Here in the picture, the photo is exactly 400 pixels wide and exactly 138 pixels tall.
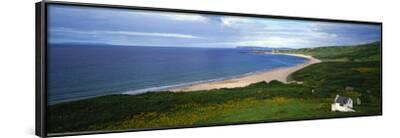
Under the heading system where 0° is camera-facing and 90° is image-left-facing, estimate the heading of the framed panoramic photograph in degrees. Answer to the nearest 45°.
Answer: approximately 315°
